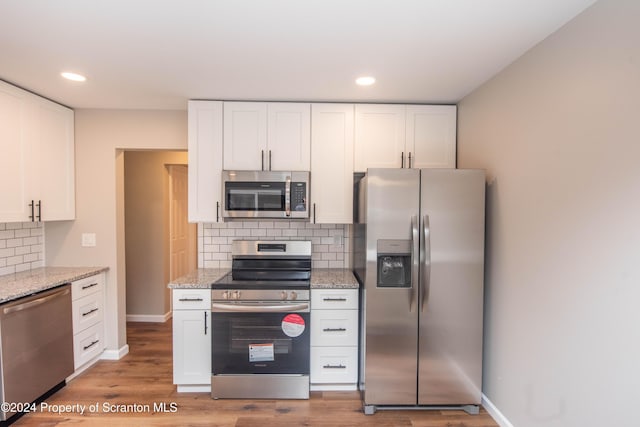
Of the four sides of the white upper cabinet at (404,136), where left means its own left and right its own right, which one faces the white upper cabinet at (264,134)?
right

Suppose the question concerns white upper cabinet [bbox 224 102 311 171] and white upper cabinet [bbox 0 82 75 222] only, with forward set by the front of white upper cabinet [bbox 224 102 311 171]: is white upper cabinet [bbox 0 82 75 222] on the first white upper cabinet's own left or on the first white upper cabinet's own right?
on the first white upper cabinet's own right

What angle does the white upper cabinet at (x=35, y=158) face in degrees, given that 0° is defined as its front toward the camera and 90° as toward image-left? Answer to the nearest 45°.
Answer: approximately 315°

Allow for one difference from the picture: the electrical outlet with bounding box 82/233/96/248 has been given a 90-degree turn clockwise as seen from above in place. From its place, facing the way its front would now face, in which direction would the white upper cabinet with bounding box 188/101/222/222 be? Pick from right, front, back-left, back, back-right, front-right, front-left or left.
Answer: back-left

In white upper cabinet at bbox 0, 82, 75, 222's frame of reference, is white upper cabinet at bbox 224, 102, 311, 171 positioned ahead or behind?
ahead

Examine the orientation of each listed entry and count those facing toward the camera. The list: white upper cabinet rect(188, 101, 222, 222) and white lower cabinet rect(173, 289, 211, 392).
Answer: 2

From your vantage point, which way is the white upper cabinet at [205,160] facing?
toward the camera

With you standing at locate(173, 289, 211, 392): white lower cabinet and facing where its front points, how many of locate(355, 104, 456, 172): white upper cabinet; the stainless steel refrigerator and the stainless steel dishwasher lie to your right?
1

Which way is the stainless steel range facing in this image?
toward the camera

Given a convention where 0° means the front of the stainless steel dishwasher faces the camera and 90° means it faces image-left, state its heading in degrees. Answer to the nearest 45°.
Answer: approximately 315°

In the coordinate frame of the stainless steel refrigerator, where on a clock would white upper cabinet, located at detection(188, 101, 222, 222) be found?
The white upper cabinet is roughly at 3 o'clock from the stainless steel refrigerator.

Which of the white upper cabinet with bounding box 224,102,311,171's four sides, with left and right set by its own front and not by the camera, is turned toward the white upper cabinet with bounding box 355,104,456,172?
left

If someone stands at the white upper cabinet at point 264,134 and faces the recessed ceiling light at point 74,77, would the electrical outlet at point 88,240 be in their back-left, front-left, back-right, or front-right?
front-right

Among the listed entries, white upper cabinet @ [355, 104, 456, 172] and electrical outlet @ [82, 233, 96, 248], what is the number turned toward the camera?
2

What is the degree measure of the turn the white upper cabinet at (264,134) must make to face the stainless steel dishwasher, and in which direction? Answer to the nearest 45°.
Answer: approximately 90° to its right

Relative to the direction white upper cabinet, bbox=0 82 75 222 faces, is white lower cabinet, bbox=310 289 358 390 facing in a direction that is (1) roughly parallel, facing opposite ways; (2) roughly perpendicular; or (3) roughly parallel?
roughly perpendicular

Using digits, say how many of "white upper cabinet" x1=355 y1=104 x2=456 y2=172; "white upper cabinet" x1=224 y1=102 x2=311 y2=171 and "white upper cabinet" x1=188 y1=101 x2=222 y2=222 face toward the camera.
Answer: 3
